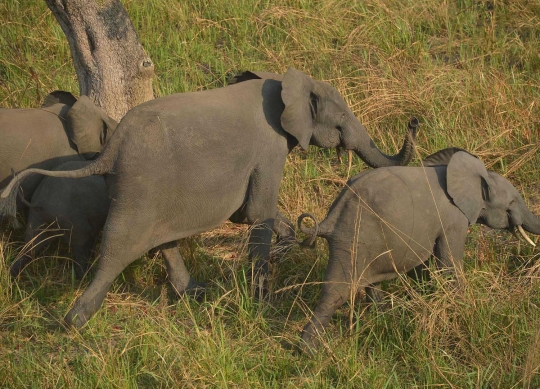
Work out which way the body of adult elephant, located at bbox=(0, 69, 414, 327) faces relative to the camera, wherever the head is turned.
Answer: to the viewer's right

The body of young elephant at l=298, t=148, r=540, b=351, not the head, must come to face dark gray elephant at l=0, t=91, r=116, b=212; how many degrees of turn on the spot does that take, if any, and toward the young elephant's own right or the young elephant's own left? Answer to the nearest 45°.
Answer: approximately 180°

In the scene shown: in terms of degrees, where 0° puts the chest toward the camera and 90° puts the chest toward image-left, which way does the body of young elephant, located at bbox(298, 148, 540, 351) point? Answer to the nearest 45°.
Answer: approximately 270°

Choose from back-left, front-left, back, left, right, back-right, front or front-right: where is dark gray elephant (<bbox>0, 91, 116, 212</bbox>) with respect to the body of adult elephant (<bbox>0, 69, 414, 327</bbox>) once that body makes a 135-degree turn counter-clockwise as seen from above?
front

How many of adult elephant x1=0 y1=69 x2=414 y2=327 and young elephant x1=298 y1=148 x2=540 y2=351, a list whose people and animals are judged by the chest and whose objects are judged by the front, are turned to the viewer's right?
2

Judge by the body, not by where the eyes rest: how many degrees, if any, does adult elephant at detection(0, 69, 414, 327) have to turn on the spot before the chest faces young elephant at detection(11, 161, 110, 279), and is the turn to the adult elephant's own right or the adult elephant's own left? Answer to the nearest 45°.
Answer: approximately 180°
